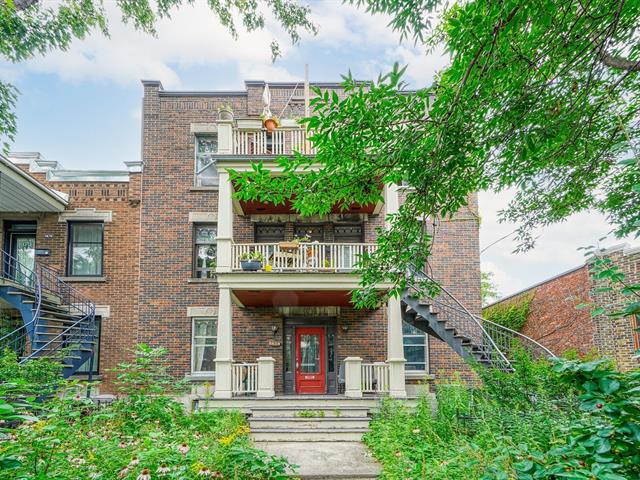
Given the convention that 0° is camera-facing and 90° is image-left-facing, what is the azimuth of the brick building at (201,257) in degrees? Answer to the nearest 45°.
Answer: approximately 0°

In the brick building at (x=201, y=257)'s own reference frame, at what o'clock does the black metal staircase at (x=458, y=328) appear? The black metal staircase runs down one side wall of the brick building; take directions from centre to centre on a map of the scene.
The black metal staircase is roughly at 10 o'clock from the brick building.

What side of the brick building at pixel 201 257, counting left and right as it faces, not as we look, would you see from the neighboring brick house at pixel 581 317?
left
